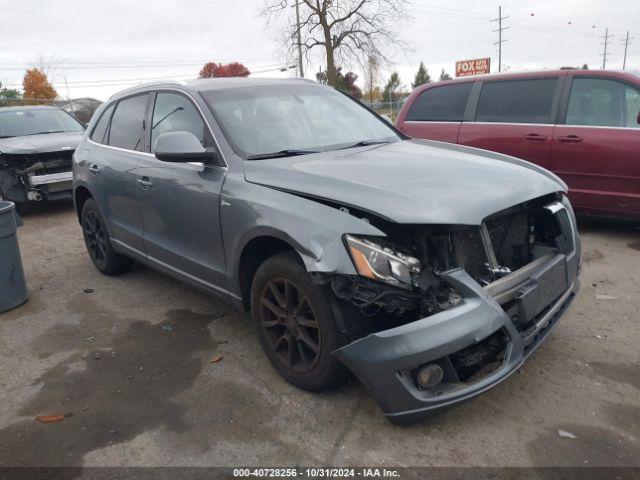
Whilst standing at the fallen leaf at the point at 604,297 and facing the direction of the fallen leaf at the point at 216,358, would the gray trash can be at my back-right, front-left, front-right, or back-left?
front-right

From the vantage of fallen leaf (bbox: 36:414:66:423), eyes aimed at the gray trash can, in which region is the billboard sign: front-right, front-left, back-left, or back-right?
front-right

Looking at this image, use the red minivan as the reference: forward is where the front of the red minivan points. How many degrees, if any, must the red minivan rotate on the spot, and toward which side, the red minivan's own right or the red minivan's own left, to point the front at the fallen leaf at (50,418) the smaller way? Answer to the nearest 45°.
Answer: approximately 135° to the red minivan's own right

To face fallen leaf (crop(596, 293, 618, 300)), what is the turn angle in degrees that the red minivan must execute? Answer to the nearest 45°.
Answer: approximately 90° to its right

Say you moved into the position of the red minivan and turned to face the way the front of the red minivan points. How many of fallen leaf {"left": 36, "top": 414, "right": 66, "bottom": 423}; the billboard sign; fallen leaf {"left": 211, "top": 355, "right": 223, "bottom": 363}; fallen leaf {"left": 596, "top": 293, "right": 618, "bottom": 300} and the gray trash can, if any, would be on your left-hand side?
1

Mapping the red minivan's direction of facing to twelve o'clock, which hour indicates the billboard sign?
The billboard sign is roughly at 9 o'clock from the red minivan.

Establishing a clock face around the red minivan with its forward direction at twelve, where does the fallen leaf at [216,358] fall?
The fallen leaf is roughly at 4 o'clock from the red minivan.

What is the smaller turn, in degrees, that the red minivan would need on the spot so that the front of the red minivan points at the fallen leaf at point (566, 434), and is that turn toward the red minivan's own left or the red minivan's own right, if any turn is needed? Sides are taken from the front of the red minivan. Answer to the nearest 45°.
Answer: approximately 90° to the red minivan's own right

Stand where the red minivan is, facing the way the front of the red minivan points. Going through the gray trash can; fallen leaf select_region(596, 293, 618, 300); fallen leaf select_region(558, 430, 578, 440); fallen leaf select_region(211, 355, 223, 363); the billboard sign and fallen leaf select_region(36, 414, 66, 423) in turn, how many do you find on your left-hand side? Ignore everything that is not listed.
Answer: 1

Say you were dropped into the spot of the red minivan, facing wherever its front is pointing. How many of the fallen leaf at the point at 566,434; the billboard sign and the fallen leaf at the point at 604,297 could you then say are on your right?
2

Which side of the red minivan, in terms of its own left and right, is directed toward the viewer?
right

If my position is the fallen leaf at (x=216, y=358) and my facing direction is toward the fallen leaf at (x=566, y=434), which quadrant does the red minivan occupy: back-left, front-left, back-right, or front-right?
front-left

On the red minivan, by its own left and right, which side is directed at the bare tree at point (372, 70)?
left
